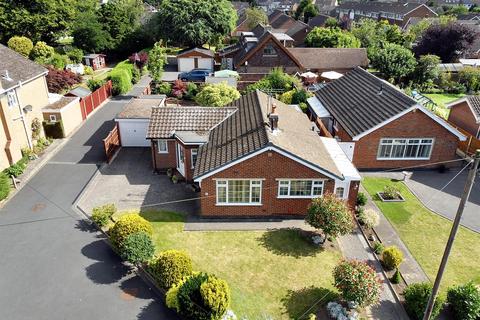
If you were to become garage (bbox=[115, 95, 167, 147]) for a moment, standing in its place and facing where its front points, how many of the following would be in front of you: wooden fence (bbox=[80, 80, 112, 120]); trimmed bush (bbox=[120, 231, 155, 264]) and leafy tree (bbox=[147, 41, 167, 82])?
1

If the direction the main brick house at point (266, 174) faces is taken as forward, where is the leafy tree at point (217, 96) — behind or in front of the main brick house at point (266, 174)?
behind

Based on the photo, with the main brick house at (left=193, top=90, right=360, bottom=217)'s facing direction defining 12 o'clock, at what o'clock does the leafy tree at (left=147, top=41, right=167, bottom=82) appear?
The leafy tree is roughly at 5 o'clock from the main brick house.

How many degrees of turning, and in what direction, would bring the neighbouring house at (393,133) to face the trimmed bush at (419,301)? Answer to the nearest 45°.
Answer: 0° — it already faces it

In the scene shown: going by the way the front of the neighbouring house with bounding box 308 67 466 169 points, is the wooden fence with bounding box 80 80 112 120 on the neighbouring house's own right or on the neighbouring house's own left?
on the neighbouring house's own right

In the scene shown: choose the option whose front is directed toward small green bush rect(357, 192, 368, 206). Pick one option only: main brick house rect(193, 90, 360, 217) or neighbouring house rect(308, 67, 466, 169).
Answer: neighbouring house rect(308, 67, 466, 169)

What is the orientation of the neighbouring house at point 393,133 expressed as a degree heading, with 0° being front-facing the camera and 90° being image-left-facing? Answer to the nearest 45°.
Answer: approximately 0°

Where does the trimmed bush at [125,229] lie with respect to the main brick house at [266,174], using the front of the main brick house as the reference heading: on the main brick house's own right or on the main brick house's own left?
on the main brick house's own right

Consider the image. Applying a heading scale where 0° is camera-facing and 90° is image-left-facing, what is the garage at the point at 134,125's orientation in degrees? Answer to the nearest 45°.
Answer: approximately 0°

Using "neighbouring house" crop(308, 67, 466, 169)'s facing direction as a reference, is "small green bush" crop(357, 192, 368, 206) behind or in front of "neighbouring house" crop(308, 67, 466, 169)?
in front
